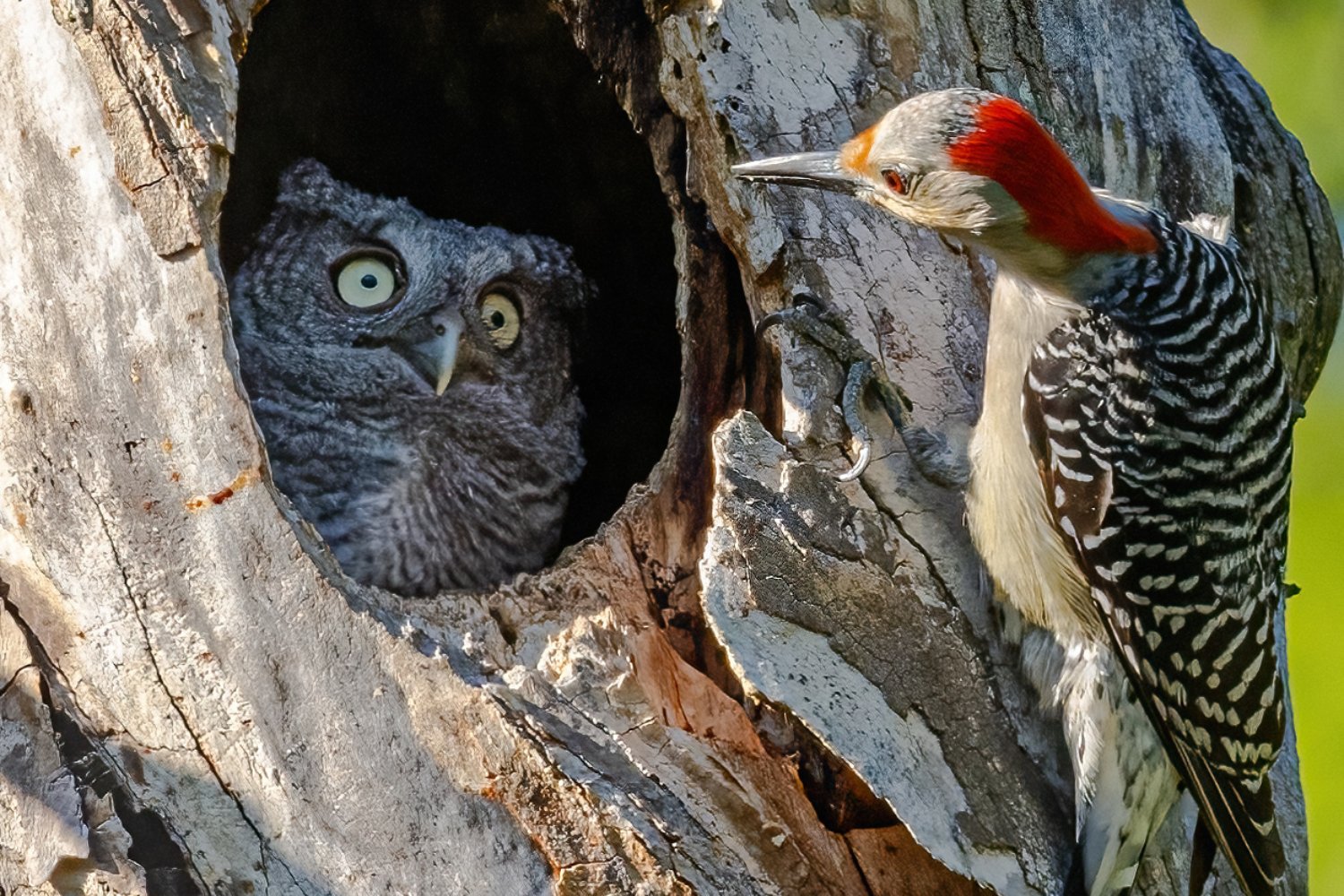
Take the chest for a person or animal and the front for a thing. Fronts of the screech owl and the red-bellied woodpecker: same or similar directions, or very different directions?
very different directions

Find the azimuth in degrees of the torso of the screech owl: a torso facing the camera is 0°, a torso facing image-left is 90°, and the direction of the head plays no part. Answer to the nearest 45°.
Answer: approximately 315°

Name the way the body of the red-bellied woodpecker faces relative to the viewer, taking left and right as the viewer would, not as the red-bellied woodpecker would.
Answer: facing to the left of the viewer

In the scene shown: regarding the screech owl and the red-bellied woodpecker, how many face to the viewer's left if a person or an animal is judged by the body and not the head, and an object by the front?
1

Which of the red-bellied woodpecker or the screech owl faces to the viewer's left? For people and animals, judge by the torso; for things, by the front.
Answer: the red-bellied woodpecker
